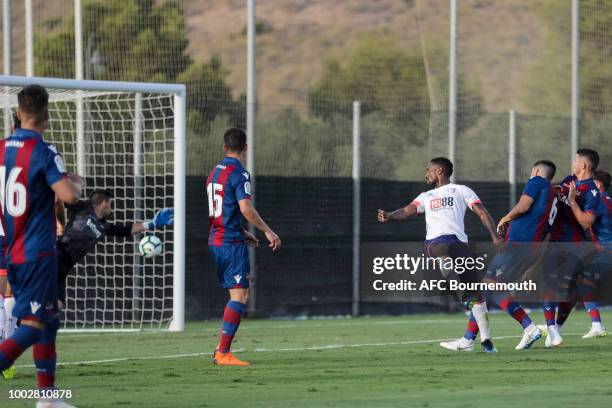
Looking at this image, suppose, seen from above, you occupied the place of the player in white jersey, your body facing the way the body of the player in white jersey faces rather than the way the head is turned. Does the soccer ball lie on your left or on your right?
on your right

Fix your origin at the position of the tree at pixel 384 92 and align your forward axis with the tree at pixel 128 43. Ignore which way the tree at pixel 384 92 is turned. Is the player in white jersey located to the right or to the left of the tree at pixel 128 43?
left

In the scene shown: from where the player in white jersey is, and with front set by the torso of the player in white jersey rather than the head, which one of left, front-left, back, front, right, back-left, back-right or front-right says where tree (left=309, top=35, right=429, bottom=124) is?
back-right

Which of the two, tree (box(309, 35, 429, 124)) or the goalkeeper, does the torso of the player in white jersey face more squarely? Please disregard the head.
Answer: the goalkeeper

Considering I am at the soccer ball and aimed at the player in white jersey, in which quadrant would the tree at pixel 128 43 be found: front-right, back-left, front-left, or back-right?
back-left

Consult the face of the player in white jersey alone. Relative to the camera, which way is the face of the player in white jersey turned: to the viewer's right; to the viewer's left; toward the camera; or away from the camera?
to the viewer's left

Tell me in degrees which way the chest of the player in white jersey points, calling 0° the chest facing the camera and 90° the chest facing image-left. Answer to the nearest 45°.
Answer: approximately 45°
